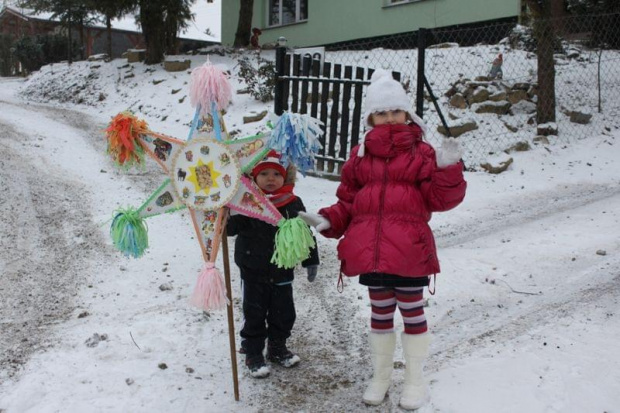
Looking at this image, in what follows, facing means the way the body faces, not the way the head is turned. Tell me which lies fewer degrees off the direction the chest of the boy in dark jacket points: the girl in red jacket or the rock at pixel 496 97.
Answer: the girl in red jacket

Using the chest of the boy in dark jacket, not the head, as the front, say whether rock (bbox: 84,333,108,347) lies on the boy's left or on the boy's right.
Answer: on the boy's right

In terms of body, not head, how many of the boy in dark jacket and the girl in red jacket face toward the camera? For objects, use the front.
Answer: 2

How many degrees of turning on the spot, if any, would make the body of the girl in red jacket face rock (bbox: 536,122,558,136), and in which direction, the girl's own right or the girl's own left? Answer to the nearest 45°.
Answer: approximately 180°

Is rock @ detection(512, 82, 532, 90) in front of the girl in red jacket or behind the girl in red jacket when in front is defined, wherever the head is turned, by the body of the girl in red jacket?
behind

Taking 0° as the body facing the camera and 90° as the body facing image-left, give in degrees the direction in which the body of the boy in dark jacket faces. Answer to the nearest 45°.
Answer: approximately 0°

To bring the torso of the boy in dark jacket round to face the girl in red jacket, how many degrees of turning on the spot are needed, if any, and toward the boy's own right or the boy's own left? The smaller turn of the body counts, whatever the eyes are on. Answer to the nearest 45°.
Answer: approximately 45° to the boy's own left
